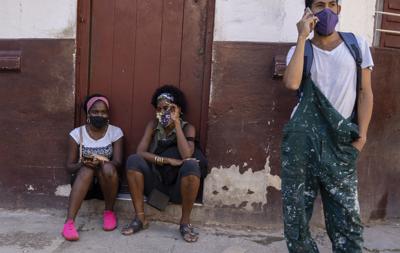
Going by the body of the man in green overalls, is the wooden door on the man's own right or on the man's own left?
on the man's own right

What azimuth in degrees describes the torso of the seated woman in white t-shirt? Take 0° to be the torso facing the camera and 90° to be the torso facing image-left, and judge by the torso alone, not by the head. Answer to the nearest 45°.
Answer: approximately 0°

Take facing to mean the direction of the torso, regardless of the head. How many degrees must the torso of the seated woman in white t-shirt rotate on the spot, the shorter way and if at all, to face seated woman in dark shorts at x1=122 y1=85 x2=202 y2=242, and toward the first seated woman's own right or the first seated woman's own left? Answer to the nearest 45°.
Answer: approximately 45° to the first seated woman's own left

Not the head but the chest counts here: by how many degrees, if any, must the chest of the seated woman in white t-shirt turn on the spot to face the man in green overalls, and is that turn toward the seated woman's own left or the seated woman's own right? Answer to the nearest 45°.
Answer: approximately 45° to the seated woman's own left
